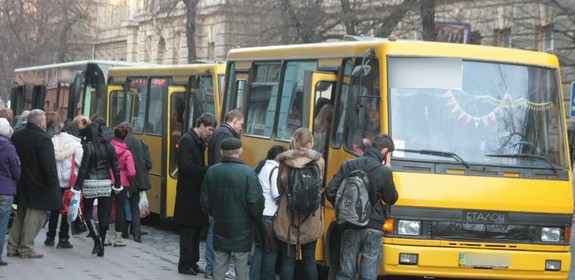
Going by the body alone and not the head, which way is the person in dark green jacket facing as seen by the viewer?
away from the camera

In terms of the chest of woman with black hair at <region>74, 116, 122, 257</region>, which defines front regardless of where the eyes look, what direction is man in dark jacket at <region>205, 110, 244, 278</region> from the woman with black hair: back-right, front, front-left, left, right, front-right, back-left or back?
back-right

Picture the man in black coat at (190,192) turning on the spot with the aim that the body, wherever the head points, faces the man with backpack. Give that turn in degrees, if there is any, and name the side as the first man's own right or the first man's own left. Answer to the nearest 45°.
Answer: approximately 45° to the first man's own right

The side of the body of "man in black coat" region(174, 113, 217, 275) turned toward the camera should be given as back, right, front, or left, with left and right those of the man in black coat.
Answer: right

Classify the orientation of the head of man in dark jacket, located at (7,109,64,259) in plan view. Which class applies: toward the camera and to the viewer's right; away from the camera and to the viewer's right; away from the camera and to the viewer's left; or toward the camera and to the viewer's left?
away from the camera and to the viewer's right

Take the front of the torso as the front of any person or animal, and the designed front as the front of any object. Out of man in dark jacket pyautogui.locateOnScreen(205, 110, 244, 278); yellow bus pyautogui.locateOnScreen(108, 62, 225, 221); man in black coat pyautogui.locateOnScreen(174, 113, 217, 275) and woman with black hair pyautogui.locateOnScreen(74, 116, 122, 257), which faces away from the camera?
the woman with black hair

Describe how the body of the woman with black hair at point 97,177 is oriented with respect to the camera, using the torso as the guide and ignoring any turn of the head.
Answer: away from the camera

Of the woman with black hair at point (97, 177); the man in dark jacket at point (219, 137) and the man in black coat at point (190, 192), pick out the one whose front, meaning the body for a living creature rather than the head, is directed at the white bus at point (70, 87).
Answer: the woman with black hair

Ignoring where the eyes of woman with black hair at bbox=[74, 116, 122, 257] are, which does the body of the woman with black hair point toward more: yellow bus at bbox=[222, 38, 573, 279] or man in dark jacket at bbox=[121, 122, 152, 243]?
the man in dark jacket

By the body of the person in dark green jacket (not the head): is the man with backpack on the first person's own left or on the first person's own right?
on the first person's own right

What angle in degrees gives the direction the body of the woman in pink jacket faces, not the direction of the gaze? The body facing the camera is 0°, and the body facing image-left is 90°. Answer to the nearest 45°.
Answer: approximately 225°

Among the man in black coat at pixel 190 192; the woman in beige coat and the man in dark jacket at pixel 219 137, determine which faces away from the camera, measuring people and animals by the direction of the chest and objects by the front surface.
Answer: the woman in beige coat
